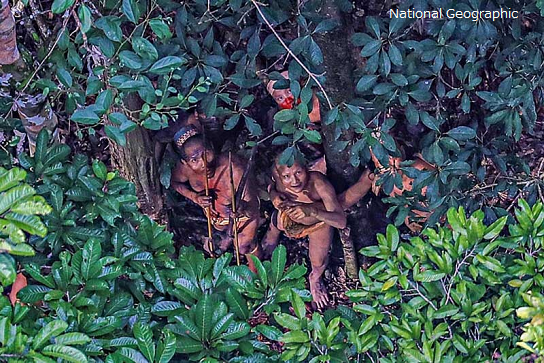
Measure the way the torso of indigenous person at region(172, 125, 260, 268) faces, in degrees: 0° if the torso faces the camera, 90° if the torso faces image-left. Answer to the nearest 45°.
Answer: approximately 0°

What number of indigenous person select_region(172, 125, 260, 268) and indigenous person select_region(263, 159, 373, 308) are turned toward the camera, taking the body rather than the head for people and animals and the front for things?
2
